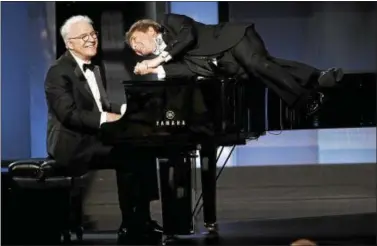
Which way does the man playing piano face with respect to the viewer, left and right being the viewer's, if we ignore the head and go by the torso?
facing the viewer and to the right of the viewer

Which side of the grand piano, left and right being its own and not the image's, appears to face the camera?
left

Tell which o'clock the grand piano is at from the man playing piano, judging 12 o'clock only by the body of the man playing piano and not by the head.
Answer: The grand piano is roughly at 11 o'clock from the man playing piano.

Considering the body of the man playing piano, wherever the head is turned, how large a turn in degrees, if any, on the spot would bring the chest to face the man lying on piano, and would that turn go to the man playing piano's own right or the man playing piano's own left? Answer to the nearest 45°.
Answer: approximately 45° to the man playing piano's own left

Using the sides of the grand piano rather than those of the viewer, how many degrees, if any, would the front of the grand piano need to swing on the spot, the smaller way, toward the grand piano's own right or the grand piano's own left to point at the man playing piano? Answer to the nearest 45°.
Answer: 0° — it already faces them

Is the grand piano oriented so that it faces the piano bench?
yes

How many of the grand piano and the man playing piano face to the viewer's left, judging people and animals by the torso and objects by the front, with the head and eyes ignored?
1
